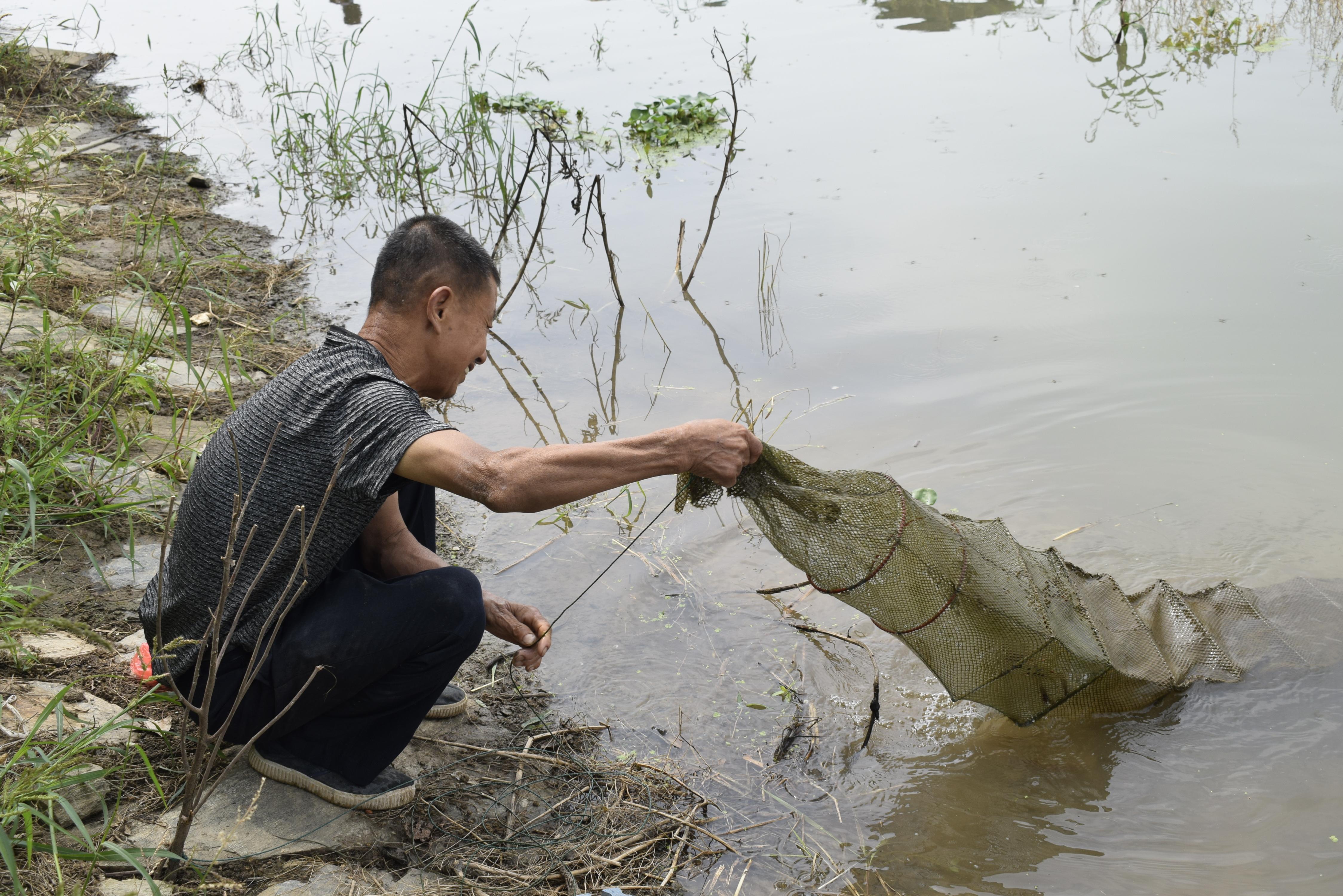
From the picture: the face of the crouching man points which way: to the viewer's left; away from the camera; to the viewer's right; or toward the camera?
to the viewer's right

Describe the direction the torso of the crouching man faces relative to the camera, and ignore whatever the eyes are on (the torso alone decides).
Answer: to the viewer's right

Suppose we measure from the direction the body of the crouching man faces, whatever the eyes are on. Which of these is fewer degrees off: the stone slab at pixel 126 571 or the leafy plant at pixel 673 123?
the leafy plant
